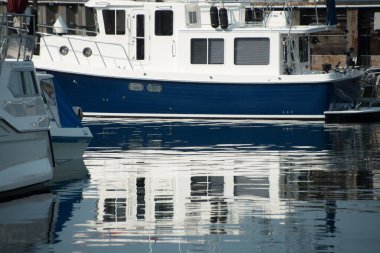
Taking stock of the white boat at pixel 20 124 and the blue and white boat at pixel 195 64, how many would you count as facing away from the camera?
0

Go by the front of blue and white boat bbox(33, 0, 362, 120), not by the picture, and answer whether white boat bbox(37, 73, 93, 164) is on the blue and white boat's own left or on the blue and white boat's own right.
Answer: on the blue and white boat's own left

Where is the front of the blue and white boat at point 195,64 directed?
to the viewer's left

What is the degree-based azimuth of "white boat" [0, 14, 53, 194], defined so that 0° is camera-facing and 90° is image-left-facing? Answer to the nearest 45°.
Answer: approximately 45°

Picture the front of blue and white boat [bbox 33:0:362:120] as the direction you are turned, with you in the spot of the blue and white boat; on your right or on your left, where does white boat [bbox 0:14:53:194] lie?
on your left
